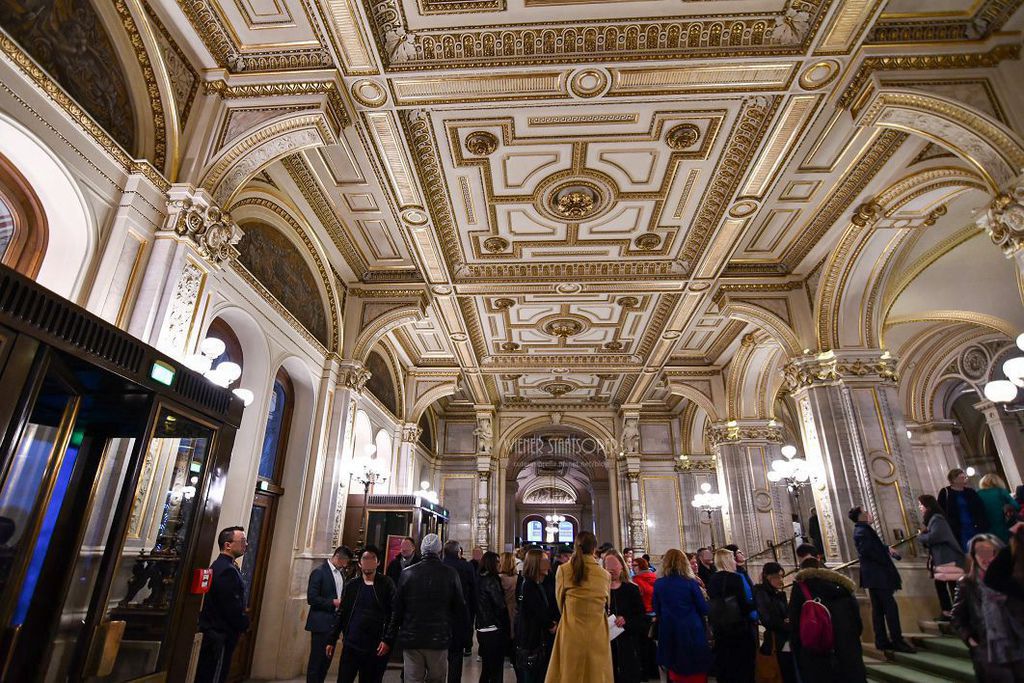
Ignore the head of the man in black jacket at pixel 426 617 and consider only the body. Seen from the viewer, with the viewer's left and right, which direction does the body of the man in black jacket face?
facing away from the viewer

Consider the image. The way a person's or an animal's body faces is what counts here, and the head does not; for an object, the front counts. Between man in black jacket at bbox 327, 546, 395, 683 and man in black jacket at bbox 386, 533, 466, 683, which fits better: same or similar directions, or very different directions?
very different directions

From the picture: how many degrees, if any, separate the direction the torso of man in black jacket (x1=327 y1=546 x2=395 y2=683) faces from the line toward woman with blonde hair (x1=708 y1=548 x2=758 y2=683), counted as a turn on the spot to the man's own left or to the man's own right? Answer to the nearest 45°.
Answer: approximately 90° to the man's own left

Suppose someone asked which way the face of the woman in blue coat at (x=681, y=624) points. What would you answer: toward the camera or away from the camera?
away from the camera

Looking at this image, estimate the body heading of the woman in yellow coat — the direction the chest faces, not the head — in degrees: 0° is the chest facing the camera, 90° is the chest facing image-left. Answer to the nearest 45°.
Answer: approximately 180°

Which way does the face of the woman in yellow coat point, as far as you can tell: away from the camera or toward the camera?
away from the camera

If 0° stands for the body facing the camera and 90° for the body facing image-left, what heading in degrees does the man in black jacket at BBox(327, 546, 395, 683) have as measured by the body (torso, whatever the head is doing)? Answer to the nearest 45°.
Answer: approximately 0°

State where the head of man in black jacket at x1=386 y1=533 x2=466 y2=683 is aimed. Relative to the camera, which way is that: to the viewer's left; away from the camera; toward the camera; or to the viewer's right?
away from the camera

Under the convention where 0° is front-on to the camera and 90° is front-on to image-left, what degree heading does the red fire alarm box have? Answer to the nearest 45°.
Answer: approximately 315°
